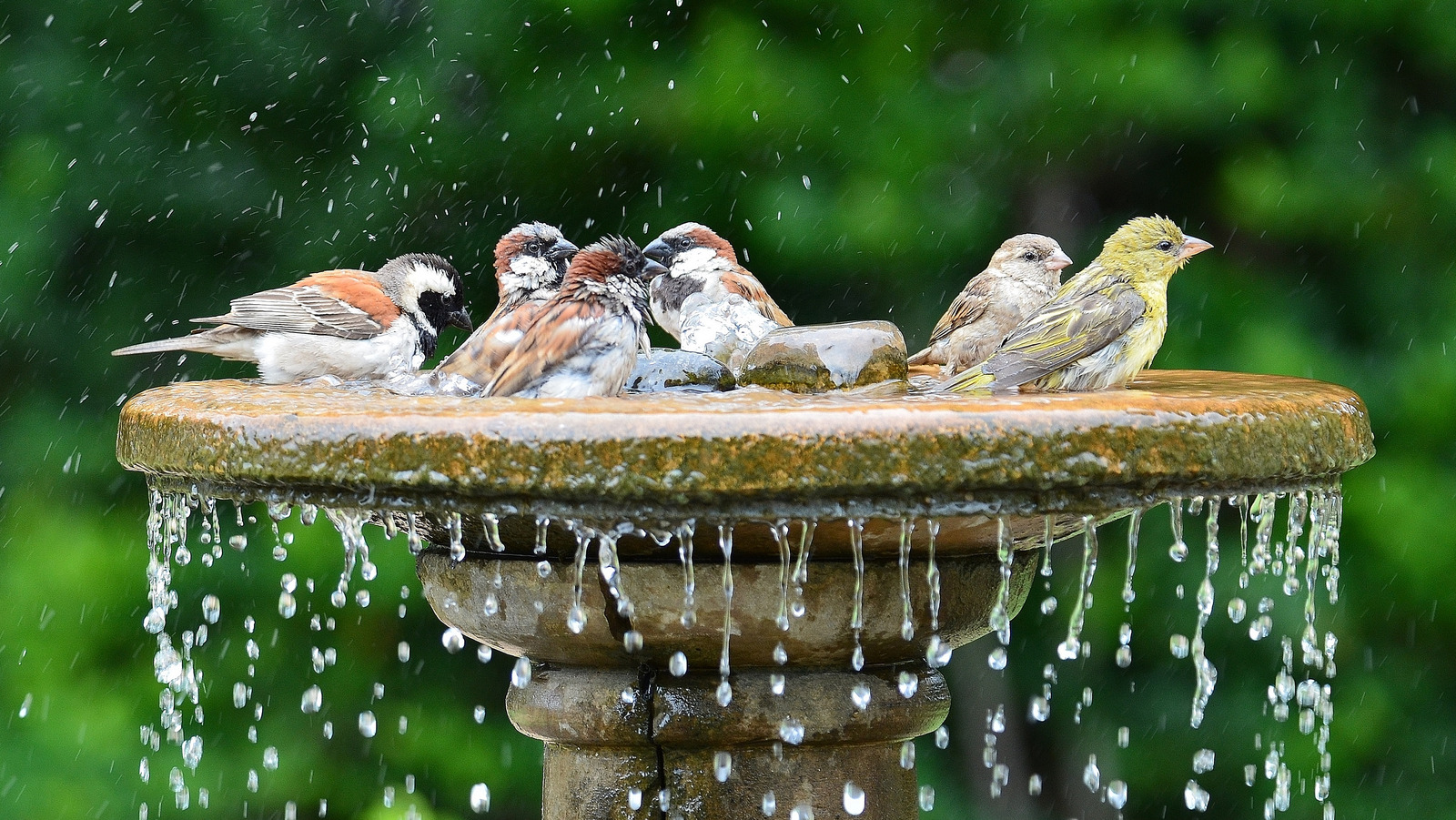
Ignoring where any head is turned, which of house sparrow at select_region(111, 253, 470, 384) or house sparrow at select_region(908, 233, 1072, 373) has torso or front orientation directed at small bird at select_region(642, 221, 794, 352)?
house sparrow at select_region(111, 253, 470, 384)

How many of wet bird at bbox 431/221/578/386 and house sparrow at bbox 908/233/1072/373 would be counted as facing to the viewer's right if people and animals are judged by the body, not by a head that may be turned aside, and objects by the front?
2

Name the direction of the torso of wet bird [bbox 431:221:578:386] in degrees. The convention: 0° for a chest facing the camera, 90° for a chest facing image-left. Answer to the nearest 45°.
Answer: approximately 270°

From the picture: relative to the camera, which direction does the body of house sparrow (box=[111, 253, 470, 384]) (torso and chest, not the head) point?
to the viewer's right

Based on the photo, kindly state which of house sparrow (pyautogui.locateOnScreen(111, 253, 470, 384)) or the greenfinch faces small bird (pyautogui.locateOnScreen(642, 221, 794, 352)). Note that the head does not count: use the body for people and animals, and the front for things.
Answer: the house sparrow

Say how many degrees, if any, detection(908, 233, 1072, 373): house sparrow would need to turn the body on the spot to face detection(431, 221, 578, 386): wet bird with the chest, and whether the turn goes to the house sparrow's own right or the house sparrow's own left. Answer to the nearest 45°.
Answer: approximately 180°

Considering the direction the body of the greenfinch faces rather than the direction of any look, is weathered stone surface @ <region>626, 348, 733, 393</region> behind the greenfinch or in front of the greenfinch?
behind

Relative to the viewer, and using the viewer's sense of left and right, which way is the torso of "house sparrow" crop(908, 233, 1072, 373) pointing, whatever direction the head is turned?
facing to the right of the viewer

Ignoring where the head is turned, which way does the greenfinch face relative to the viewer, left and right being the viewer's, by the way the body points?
facing to the right of the viewer
